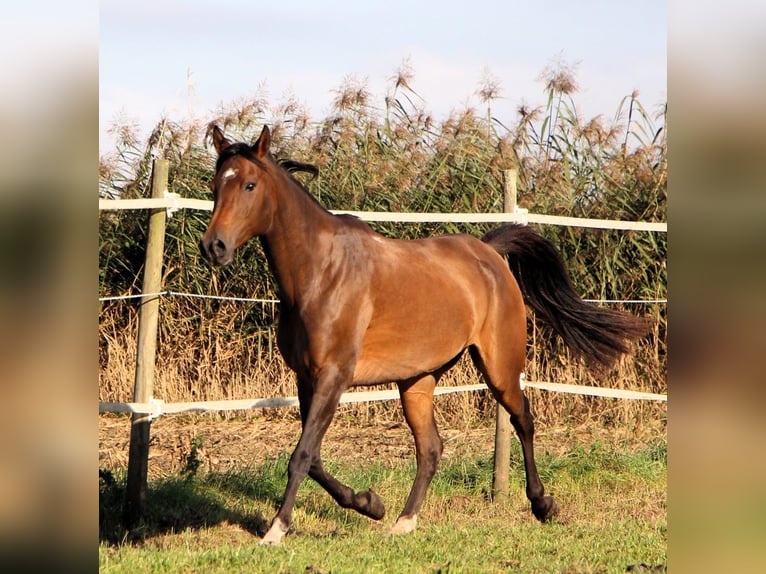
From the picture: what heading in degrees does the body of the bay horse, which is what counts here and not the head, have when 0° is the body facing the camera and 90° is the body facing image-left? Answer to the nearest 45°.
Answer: approximately 45°
